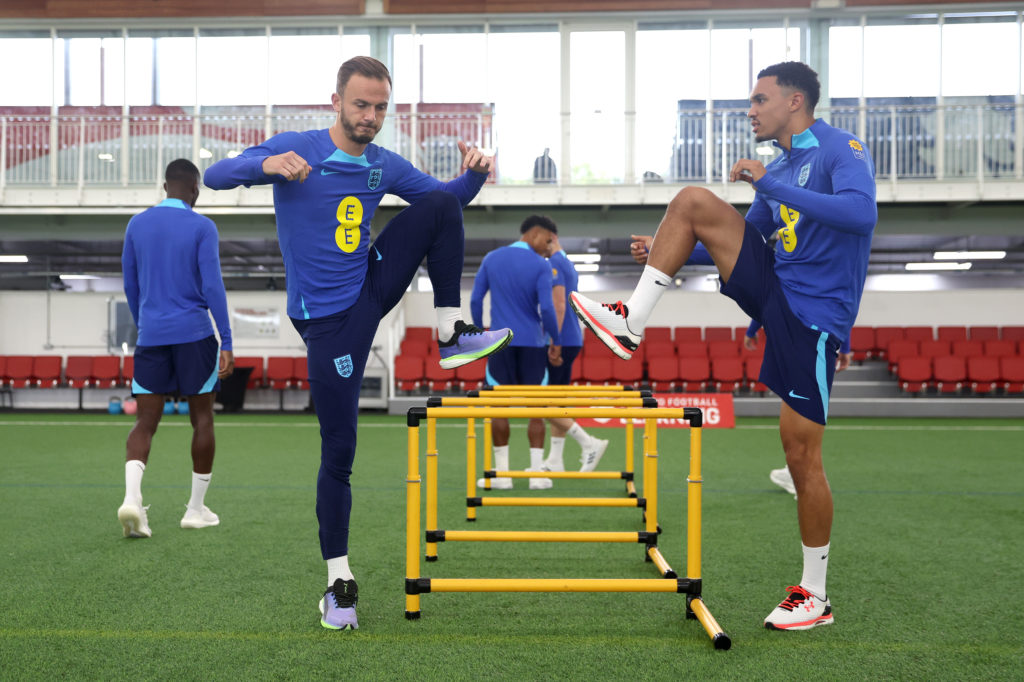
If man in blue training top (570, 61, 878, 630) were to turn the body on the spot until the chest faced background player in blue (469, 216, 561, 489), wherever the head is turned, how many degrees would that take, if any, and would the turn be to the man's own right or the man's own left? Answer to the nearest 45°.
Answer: approximately 90° to the man's own right

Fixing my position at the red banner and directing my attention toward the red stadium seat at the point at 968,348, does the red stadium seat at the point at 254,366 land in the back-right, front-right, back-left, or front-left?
back-left

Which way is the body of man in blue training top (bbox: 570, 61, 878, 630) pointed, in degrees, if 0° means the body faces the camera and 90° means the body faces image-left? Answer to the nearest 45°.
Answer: approximately 45°

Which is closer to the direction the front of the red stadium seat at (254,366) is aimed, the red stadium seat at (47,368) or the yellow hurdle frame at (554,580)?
the yellow hurdle frame

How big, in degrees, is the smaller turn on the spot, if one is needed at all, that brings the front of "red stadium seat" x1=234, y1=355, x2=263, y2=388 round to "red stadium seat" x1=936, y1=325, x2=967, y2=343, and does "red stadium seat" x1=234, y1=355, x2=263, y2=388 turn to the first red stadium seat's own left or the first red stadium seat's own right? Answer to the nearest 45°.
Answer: approximately 90° to the first red stadium seat's own left

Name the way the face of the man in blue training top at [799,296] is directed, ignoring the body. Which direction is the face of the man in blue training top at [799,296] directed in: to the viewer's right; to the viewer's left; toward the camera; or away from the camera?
to the viewer's left

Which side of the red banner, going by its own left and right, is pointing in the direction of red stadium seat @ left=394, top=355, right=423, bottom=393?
right

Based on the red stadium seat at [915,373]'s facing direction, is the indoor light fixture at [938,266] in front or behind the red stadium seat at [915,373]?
behind

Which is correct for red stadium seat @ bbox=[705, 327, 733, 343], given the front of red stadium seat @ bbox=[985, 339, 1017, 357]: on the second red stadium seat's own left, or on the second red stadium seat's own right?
on the second red stadium seat's own right

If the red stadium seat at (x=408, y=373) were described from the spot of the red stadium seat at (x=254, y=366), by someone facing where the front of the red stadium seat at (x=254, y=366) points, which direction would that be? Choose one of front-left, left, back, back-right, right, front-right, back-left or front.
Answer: front-left

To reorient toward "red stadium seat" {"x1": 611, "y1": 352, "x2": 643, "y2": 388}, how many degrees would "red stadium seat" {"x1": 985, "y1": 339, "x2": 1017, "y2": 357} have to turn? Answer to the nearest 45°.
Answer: approximately 45° to its right
